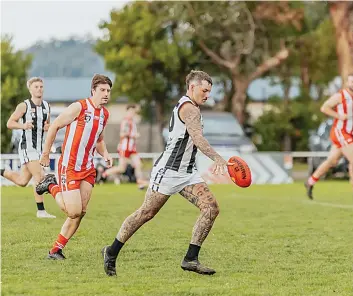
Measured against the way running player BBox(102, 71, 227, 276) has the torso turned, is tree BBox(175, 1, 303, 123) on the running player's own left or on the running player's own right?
on the running player's own left

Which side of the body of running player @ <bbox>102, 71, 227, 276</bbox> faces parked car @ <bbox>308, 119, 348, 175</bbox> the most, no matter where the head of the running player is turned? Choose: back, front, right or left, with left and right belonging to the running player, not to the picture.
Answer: left

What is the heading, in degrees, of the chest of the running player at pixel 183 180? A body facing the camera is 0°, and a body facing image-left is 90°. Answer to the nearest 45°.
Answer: approximately 270°

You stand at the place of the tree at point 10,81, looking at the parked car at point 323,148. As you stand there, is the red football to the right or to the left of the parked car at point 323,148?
right

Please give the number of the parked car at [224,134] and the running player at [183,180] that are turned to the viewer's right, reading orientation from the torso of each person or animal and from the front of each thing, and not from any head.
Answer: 1

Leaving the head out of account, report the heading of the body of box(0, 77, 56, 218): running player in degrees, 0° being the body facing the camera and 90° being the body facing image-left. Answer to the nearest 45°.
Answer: approximately 315°

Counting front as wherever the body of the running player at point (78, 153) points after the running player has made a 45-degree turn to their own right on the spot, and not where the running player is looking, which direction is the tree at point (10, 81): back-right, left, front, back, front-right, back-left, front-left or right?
back
